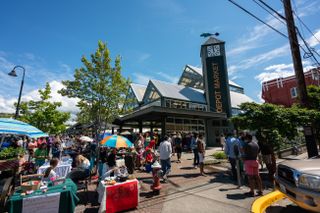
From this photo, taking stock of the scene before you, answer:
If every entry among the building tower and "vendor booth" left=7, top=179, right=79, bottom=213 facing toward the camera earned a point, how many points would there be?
2

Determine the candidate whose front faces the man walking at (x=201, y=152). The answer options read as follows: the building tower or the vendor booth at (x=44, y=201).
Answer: the building tower

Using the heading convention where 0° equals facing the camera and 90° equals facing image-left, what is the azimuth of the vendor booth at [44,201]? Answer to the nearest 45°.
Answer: approximately 0°

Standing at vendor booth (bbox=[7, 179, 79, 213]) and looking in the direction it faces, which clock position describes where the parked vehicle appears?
The parked vehicle is roughly at 10 o'clock from the vendor booth.

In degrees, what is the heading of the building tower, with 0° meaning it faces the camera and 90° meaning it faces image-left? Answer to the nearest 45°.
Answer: approximately 0°

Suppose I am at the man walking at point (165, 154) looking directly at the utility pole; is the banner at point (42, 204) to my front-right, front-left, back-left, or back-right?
back-right

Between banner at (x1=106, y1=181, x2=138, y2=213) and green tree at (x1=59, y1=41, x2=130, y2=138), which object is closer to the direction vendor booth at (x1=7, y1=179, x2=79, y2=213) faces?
the banner
